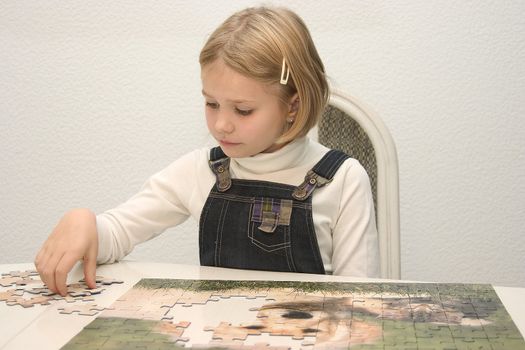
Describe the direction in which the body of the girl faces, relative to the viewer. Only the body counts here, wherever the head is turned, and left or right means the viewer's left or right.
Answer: facing the viewer and to the left of the viewer

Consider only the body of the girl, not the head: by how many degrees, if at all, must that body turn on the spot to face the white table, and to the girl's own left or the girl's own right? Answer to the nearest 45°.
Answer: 0° — they already face it

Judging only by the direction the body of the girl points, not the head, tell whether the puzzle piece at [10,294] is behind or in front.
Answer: in front

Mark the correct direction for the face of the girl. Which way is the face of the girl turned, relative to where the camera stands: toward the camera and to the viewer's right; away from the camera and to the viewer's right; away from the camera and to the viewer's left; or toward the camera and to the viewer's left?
toward the camera and to the viewer's left

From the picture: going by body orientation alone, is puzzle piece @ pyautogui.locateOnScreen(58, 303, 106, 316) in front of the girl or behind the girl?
in front

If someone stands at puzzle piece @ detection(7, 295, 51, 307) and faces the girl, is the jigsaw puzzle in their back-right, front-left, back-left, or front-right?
front-right

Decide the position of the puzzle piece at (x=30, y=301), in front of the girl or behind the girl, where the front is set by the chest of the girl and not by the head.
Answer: in front
